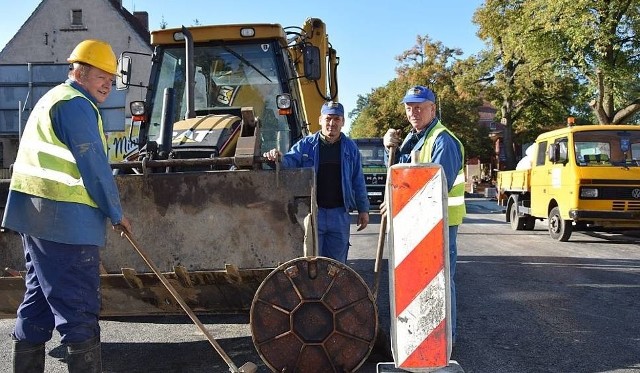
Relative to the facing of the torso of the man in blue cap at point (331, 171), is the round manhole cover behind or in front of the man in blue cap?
in front

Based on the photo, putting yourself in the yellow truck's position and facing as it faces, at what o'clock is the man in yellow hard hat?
The man in yellow hard hat is roughly at 2 o'clock from the yellow truck.

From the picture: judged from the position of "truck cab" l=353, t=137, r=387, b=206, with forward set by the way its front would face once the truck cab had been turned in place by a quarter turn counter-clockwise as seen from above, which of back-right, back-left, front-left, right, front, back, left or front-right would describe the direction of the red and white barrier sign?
right

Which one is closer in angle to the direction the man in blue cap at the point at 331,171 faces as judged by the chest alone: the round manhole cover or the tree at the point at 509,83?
the round manhole cover

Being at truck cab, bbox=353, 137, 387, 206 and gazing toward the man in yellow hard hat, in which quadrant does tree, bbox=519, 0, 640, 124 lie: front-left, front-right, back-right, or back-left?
back-left

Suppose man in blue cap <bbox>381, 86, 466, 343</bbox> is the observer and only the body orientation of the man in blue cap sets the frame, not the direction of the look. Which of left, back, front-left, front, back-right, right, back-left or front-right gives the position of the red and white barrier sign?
front-left

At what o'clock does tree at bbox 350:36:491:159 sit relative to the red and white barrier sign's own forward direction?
The tree is roughly at 6 o'clock from the red and white barrier sign.

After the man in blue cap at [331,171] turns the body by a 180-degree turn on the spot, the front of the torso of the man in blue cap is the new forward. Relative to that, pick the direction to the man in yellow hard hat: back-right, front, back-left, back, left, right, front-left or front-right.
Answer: back-left

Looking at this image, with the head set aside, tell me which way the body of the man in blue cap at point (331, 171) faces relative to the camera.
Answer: toward the camera

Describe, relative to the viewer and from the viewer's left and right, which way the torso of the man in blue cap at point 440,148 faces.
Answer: facing the viewer and to the left of the viewer

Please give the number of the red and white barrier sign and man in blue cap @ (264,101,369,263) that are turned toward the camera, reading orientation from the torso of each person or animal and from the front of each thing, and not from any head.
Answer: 2

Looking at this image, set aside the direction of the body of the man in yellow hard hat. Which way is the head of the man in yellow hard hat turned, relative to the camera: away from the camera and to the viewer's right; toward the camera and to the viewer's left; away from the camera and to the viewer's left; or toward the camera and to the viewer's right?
toward the camera and to the viewer's right

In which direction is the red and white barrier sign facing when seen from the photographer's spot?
facing the viewer

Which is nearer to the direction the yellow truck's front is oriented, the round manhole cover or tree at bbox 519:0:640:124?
the round manhole cover

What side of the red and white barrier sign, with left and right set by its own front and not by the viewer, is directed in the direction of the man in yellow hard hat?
right

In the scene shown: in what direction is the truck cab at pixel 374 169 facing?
toward the camera

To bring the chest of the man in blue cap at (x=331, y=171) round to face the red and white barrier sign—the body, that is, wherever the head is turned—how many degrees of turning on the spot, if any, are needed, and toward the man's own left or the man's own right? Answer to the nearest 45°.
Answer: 0° — they already face it

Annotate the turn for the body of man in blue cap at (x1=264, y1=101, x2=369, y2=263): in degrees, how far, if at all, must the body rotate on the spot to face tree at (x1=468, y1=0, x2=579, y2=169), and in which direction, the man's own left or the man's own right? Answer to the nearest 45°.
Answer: approximately 180°

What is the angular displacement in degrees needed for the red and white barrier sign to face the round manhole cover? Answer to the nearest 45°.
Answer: approximately 135° to its right
